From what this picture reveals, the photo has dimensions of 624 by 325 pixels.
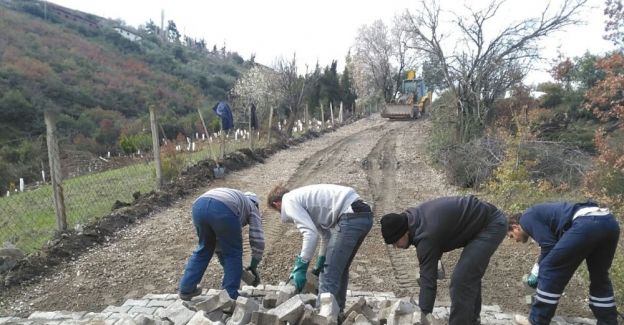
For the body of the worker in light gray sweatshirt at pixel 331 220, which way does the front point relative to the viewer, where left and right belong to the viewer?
facing to the left of the viewer

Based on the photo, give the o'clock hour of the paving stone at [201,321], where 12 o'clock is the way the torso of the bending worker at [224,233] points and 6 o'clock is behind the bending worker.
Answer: The paving stone is roughly at 5 o'clock from the bending worker.

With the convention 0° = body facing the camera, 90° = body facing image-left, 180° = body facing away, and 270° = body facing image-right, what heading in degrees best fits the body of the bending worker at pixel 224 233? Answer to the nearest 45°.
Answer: approximately 225°

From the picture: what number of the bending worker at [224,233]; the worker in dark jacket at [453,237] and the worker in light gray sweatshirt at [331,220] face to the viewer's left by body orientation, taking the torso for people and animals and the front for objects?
2

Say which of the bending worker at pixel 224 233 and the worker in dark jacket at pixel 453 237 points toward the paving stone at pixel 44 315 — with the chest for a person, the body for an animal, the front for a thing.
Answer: the worker in dark jacket

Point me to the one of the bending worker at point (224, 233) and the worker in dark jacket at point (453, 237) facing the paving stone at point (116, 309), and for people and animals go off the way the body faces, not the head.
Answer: the worker in dark jacket

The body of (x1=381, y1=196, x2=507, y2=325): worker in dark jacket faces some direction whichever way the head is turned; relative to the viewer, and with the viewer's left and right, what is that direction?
facing to the left of the viewer

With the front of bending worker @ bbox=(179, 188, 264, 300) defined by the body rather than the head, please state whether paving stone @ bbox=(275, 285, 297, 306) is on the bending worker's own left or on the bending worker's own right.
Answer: on the bending worker's own right
